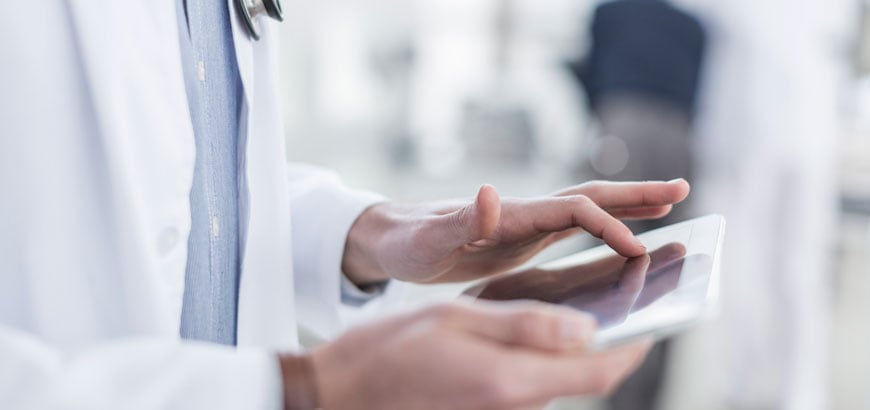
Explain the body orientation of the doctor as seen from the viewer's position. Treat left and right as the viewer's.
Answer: facing the viewer and to the right of the viewer

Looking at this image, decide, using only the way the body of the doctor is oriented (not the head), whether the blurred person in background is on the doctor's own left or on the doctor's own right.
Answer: on the doctor's own left
